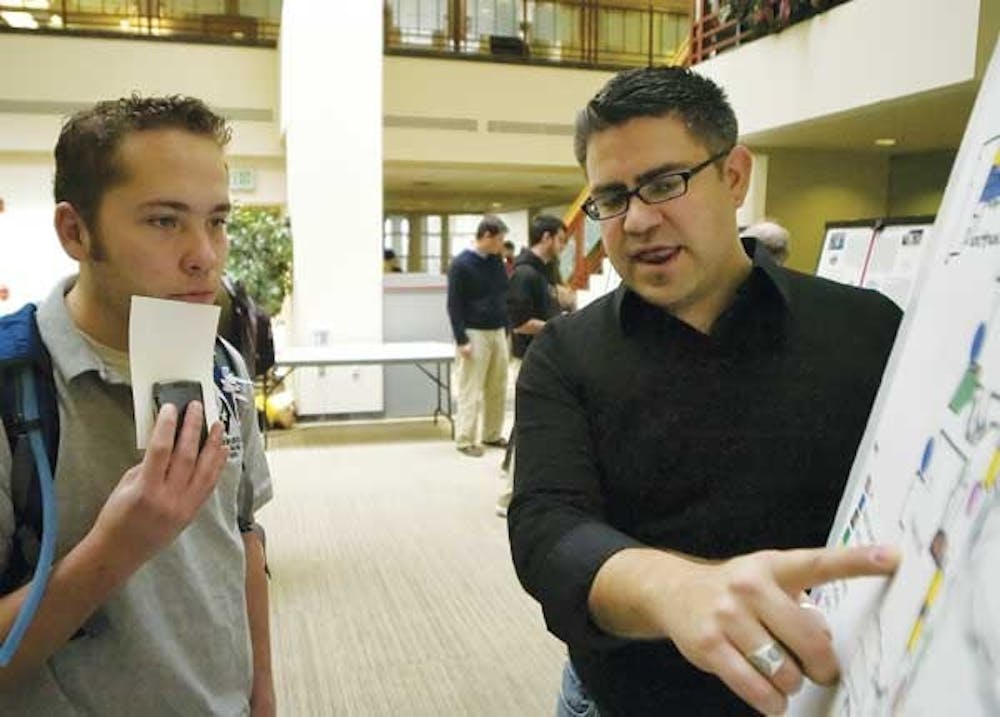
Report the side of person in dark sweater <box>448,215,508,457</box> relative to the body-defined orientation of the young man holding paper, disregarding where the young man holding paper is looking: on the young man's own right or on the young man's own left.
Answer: on the young man's own left

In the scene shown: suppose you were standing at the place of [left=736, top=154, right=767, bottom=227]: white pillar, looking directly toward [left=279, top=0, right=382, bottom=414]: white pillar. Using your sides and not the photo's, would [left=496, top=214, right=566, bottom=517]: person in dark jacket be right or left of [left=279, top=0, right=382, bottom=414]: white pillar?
left

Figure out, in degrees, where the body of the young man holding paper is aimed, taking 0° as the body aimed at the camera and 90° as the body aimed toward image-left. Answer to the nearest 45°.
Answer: approximately 315°

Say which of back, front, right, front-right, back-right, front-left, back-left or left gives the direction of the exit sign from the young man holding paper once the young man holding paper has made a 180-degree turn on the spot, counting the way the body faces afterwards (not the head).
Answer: front-right

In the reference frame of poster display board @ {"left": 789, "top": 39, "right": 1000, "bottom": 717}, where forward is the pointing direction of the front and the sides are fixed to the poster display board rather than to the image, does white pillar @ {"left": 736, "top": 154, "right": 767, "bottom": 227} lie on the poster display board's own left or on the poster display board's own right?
on the poster display board's own right

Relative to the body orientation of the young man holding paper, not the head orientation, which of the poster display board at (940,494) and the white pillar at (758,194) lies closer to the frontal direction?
the poster display board
